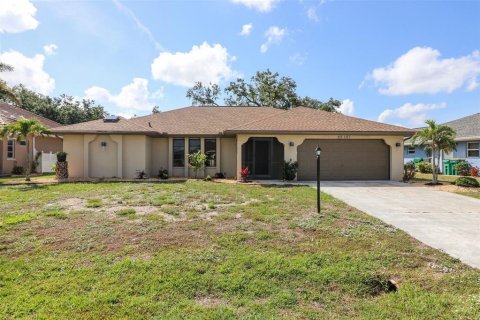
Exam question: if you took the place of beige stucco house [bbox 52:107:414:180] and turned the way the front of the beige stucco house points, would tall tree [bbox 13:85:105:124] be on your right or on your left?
on your right

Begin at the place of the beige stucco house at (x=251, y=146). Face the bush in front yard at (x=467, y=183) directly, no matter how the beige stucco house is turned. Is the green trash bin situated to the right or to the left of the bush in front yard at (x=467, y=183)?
left

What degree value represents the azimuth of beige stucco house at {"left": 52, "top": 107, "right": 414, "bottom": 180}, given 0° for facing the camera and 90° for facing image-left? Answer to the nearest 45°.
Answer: approximately 0°

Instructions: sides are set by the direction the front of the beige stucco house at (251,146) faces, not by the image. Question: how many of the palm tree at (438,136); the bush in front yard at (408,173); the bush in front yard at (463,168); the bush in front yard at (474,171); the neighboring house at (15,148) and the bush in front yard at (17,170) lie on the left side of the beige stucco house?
4

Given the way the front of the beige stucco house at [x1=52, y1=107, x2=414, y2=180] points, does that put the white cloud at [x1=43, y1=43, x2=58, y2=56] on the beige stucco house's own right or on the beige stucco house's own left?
on the beige stucco house's own right

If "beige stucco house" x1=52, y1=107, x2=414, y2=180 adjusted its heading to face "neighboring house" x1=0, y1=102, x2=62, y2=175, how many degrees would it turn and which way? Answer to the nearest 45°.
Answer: approximately 90° to its right

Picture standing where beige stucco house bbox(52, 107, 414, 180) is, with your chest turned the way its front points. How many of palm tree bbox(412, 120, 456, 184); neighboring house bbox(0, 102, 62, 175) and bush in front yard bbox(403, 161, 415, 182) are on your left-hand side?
2

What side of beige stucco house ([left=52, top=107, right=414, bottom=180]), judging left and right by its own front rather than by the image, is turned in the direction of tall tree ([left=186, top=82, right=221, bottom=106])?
back

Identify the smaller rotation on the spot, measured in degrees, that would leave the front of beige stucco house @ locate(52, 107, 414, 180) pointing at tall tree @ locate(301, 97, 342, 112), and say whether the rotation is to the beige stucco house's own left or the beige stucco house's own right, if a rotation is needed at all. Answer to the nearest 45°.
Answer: approximately 135° to the beige stucco house's own left

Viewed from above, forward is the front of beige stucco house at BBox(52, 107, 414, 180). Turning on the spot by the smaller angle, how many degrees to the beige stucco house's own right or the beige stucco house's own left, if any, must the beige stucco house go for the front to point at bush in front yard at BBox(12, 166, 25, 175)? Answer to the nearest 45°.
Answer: approximately 90° to the beige stucco house's own right
